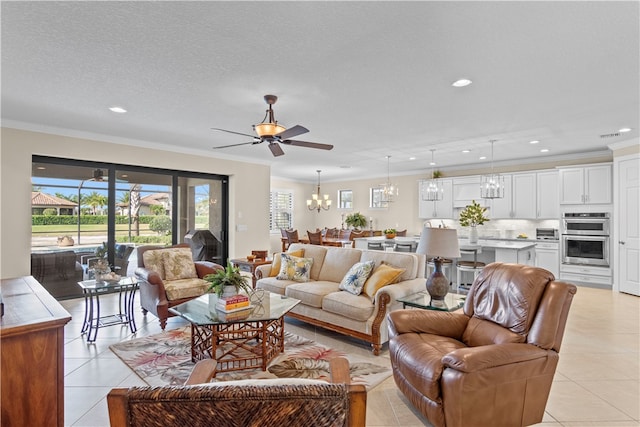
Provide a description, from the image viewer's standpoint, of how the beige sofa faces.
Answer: facing the viewer and to the left of the viewer

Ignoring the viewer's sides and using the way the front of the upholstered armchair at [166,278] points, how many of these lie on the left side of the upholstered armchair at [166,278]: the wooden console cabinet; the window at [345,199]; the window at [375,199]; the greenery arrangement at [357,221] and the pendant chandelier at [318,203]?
4

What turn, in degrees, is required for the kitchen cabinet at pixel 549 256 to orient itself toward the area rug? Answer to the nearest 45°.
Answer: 0° — it already faces it

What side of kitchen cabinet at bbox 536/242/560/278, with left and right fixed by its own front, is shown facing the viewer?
front

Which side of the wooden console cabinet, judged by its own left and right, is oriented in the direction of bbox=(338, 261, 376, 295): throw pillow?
front

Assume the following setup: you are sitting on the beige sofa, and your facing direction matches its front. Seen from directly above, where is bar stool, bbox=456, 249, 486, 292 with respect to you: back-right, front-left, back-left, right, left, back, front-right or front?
back

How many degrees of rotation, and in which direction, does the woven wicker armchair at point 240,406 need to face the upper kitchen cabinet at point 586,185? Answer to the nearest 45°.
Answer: approximately 45° to its right

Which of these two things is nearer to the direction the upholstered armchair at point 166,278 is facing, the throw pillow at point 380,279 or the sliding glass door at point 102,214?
the throw pillow

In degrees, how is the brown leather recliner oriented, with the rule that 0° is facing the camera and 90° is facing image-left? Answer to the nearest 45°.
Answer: approximately 45°

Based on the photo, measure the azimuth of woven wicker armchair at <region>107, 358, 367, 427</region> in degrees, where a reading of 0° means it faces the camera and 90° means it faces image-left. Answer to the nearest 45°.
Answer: approximately 180°

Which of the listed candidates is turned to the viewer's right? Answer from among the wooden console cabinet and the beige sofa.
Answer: the wooden console cabinet

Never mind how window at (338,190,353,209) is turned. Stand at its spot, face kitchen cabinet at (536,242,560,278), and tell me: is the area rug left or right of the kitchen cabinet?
right

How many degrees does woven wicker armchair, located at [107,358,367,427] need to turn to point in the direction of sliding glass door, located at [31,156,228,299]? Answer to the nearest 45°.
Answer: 0° — it already faces it

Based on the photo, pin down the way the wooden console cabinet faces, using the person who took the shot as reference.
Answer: facing to the right of the viewer

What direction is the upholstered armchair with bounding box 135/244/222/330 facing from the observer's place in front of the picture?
facing the viewer and to the right of the viewer
